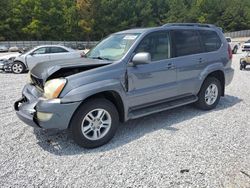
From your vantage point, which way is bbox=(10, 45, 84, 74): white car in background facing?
to the viewer's left

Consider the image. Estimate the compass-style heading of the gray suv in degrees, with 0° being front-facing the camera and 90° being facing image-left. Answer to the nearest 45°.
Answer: approximately 45°

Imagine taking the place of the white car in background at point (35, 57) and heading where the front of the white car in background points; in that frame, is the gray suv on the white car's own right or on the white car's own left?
on the white car's own left

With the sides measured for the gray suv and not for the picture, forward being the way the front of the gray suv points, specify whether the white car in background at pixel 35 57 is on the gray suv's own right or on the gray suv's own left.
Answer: on the gray suv's own right
